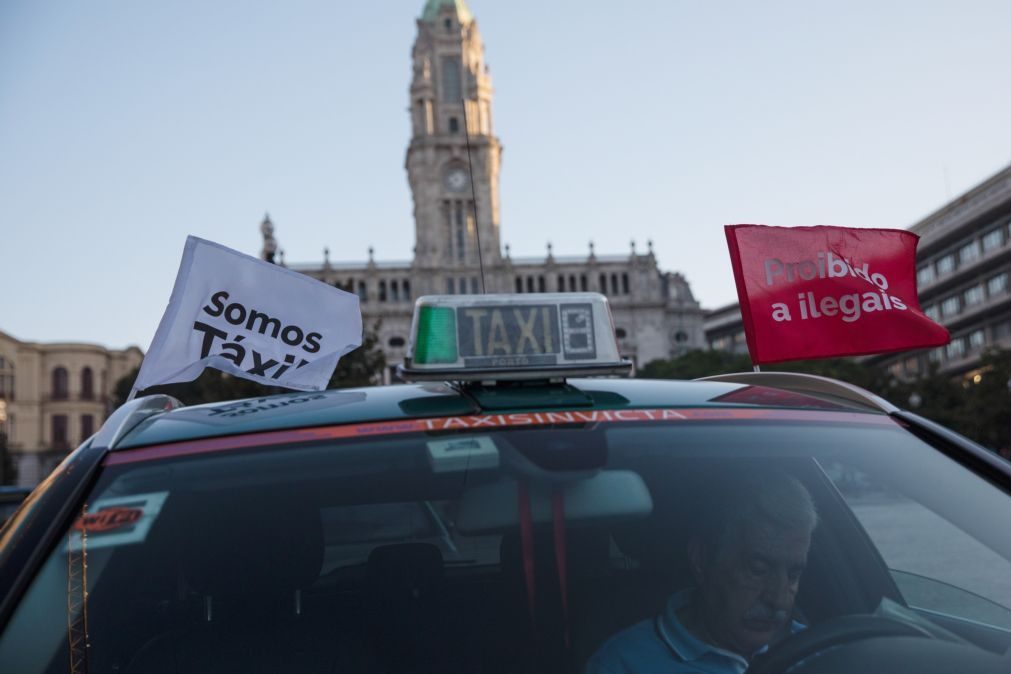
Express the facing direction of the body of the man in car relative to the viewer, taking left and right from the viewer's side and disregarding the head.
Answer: facing the viewer and to the right of the viewer

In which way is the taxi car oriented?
toward the camera

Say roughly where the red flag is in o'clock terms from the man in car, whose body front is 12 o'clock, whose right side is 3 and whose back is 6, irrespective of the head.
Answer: The red flag is roughly at 8 o'clock from the man in car.
